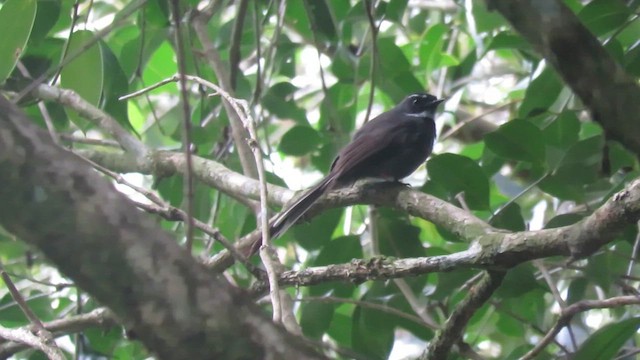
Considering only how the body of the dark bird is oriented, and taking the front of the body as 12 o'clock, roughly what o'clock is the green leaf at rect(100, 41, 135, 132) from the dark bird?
The green leaf is roughly at 5 o'clock from the dark bird.

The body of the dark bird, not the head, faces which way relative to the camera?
to the viewer's right

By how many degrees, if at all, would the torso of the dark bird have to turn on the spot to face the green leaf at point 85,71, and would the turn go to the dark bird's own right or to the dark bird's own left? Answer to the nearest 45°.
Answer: approximately 135° to the dark bird's own right

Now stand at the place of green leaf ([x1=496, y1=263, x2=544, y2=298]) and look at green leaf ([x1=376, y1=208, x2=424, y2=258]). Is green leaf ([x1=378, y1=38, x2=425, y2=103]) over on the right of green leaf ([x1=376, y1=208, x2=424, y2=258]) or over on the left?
right

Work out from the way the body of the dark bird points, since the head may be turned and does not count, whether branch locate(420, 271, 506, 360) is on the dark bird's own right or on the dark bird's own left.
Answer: on the dark bird's own right

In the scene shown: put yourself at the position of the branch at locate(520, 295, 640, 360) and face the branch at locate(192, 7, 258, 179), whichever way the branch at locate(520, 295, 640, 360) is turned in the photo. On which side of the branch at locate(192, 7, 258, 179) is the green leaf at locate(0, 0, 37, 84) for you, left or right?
left

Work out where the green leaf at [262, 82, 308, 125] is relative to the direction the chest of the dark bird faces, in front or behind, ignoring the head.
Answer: behind

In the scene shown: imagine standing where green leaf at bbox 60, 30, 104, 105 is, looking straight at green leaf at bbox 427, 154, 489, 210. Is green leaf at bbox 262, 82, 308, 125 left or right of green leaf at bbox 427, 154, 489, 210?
left

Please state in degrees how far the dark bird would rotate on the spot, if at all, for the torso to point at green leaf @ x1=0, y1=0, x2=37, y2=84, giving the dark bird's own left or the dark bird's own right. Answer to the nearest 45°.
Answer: approximately 135° to the dark bird's own right
